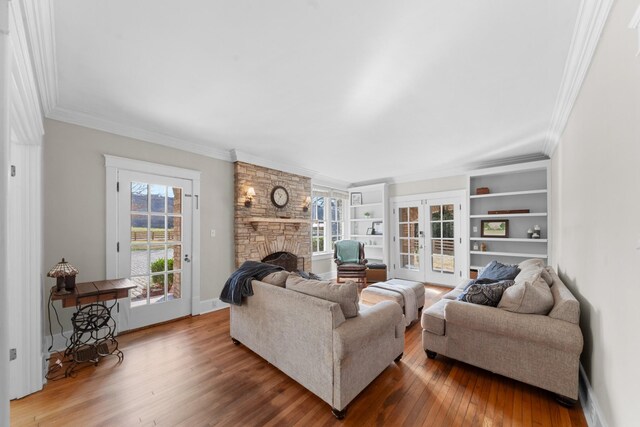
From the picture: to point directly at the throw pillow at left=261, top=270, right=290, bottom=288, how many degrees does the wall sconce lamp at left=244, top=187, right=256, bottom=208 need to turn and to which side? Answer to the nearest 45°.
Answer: approximately 45° to its right

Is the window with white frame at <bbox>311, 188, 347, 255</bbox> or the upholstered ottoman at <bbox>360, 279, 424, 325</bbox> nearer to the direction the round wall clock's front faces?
the upholstered ottoman

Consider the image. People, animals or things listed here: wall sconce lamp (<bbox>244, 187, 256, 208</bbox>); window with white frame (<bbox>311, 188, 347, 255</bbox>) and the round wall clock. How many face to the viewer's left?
0

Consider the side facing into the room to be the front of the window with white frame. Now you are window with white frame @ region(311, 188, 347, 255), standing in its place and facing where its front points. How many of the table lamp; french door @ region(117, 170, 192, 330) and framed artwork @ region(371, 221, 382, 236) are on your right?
2

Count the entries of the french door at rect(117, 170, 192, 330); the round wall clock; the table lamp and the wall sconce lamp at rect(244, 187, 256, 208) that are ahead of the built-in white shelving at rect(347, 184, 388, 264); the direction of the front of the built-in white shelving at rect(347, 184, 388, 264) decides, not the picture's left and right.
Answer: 4

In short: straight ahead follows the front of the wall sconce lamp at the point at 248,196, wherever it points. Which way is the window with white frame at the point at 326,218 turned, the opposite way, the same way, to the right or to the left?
the same way

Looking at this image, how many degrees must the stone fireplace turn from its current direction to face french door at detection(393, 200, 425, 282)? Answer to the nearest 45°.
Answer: approximately 45° to its left

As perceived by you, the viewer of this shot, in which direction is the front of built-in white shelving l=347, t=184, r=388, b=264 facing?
facing the viewer and to the left of the viewer

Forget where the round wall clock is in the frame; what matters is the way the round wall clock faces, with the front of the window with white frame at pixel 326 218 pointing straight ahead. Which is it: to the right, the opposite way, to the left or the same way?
the same way

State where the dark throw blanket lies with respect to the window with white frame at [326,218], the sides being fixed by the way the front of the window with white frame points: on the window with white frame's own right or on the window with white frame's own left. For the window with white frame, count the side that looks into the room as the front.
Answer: on the window with white frame's own right

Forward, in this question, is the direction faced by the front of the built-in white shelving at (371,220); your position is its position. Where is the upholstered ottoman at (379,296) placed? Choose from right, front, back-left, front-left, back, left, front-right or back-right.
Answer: front-left

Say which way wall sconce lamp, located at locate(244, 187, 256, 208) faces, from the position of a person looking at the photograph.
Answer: facing the viewer and to the right of the viewer

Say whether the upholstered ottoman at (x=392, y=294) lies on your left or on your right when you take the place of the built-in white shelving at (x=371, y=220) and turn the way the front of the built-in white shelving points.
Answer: on your left
